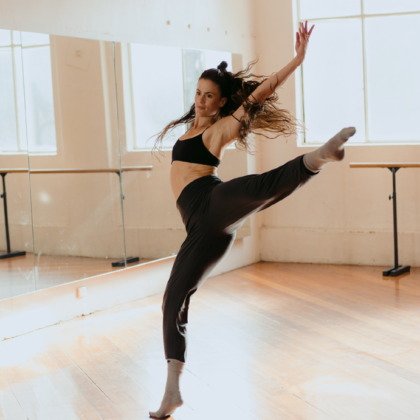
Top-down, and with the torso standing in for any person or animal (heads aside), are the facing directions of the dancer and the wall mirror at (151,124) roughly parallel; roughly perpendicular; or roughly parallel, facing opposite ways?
roughly perpendicular

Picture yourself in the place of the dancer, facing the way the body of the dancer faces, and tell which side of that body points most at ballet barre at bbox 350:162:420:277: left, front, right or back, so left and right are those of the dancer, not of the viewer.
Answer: back

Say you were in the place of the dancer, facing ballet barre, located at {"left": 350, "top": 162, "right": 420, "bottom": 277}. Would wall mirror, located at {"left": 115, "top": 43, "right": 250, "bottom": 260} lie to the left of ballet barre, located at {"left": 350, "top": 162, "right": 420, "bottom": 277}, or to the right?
left

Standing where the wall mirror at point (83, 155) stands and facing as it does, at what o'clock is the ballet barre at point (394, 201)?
The ballet barre is roughly at 10 o'clock from the wall mirror.

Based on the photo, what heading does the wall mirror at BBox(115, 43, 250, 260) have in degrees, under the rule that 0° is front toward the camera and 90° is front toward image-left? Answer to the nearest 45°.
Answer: approximately 315°

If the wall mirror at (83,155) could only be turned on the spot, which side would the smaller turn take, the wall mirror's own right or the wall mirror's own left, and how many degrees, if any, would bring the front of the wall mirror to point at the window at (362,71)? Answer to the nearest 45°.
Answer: approximately 90° to the wall mirror's own left

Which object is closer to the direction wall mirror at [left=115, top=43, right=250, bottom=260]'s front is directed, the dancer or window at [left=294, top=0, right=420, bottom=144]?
the dancer
